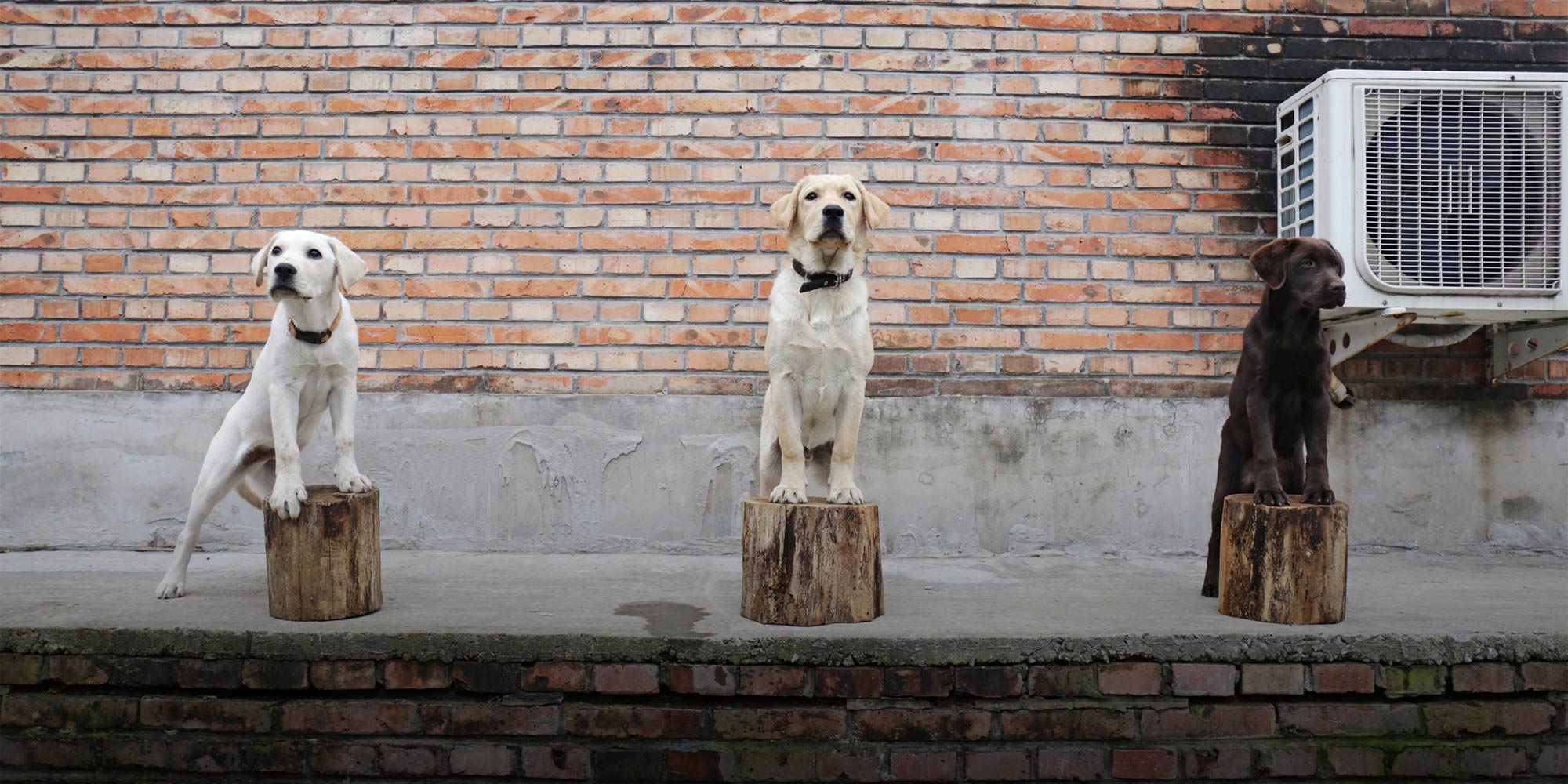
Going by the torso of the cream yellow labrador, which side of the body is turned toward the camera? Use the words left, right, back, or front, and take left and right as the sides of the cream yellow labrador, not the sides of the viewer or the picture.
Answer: front

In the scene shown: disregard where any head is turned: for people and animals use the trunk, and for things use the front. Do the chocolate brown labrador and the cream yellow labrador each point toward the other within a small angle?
no

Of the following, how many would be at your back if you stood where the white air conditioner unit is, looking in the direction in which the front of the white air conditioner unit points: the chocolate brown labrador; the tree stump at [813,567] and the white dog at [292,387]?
0

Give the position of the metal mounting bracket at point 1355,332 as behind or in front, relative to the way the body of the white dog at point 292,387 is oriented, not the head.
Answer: in front

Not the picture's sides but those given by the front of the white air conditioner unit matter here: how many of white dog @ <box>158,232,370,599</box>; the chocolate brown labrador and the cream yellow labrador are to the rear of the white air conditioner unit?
0

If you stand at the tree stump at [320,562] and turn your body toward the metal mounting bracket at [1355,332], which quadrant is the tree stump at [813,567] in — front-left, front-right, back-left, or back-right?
front-right

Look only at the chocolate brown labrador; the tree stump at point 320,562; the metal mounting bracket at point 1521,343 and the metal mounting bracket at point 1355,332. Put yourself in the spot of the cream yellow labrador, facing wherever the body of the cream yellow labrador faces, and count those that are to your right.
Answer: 1

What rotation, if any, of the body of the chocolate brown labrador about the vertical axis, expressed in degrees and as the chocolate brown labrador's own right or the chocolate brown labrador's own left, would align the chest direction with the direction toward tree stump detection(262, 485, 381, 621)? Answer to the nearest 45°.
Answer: approximately 90° to the chocolate brown labrador's own right

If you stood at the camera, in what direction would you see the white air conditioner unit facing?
facing the viewer

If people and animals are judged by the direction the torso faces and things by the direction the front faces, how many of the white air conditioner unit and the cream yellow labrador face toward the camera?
2

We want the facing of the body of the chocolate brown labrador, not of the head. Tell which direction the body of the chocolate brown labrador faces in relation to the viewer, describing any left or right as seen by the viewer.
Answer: facing the viewer and to the right of the viewer

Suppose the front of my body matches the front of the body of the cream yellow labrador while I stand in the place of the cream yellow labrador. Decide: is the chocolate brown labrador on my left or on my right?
on my left

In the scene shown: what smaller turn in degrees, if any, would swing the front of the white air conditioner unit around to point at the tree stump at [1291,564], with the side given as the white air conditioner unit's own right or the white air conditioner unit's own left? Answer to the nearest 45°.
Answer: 0° — it already faces it

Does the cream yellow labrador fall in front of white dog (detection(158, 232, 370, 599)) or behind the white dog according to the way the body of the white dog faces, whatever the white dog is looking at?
in front

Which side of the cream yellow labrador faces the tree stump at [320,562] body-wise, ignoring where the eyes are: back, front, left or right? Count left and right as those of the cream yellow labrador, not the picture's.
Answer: right

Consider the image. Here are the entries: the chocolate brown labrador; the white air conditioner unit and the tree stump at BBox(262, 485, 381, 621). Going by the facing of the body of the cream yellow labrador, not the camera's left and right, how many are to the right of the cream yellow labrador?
1

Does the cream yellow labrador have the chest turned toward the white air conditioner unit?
no
